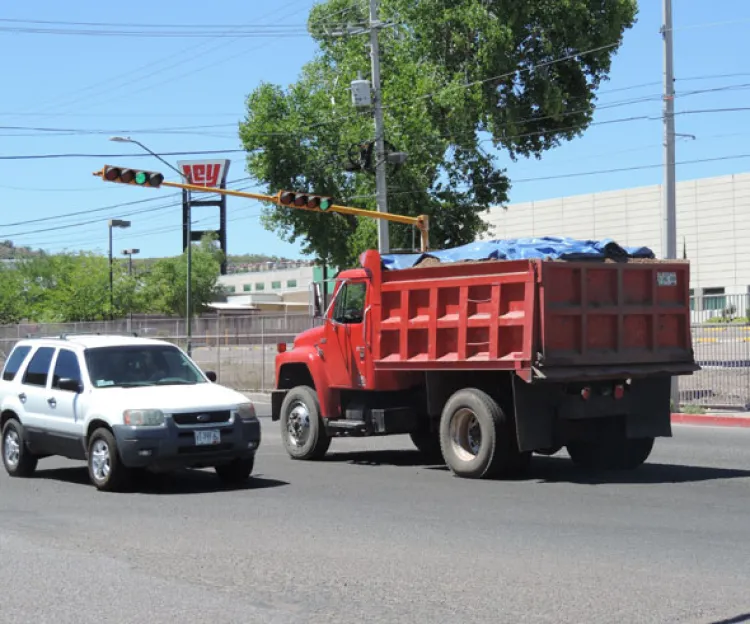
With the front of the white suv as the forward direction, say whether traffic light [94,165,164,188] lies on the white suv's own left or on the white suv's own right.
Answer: on the white suv's own left

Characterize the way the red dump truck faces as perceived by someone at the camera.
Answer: facing away from the viewer and to the left of the viewer

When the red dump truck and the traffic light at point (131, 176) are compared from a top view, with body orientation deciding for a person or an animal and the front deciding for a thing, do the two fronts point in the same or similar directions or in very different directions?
very different directions

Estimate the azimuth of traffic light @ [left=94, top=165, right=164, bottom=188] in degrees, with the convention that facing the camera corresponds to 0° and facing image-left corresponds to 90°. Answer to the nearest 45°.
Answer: approximately 315°

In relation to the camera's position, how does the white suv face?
facing the viewer and to the right of the viewer

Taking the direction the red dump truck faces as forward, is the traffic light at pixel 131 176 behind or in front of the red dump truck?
in front

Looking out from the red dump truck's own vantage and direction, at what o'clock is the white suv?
The white suv is roughly at 10 o'clock from the red dump truck.

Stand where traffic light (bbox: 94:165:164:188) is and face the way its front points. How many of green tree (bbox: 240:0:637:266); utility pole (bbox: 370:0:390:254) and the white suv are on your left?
2

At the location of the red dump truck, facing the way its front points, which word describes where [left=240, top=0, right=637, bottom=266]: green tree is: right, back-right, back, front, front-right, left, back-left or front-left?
front-right

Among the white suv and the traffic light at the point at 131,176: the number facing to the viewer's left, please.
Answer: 0

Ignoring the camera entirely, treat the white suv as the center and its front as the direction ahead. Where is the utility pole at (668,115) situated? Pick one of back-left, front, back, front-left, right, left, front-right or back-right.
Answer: left

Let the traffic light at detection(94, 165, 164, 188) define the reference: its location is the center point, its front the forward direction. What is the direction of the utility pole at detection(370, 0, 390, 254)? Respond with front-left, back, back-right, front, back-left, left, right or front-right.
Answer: left

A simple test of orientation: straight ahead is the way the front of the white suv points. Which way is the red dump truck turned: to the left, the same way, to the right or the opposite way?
the opposite way

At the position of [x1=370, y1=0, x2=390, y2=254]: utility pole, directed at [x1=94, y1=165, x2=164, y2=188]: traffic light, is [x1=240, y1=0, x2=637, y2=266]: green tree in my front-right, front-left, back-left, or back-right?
back-right
